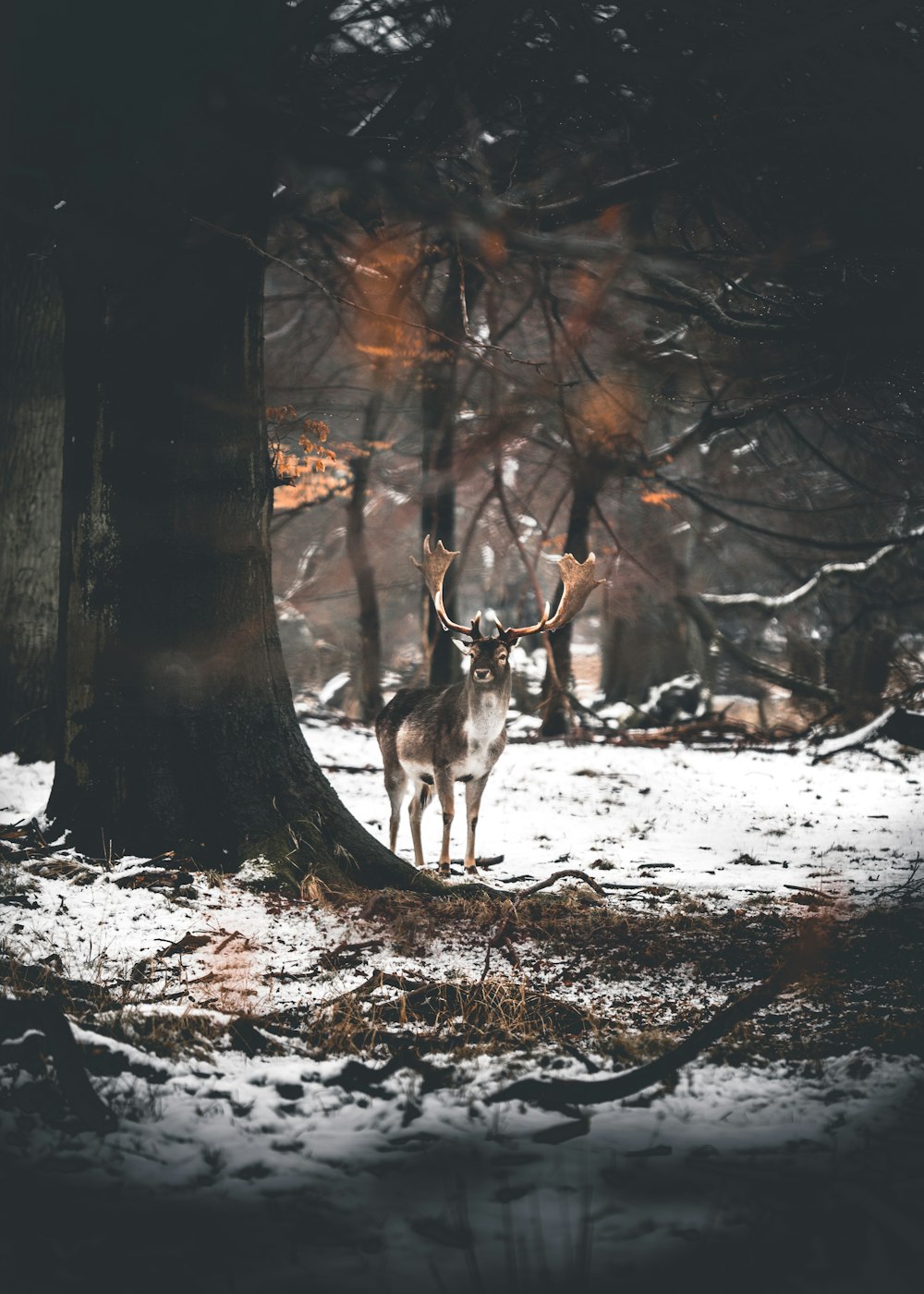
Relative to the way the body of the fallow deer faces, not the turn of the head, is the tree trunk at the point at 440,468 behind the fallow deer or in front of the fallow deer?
behind

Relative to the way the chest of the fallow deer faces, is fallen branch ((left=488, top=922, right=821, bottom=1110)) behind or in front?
in front

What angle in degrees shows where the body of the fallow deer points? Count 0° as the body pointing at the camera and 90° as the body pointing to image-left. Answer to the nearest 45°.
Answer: approximately 315°

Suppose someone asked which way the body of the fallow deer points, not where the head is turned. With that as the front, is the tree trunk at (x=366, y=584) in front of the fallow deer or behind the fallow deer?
behind

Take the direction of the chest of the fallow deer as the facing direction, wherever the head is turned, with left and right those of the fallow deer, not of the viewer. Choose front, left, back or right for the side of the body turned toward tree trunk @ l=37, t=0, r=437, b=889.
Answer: right

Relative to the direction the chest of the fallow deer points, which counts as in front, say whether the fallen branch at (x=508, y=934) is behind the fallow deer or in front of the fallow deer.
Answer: in front

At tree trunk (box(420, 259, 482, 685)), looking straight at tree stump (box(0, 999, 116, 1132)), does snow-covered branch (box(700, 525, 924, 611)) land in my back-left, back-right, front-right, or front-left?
back-left

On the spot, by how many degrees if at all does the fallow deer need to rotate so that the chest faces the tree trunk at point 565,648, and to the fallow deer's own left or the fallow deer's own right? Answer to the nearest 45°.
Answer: approximately 135° to the fallow deer's own left
